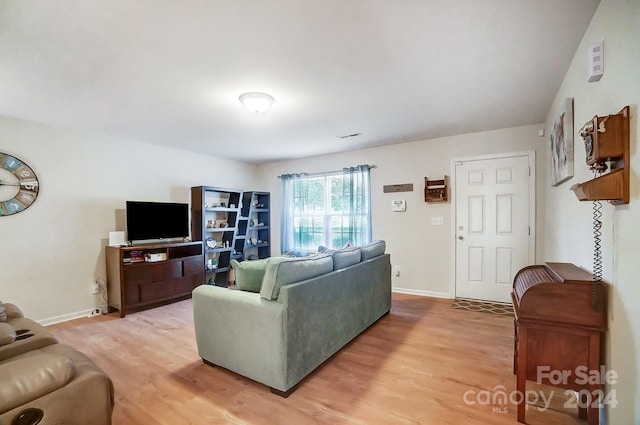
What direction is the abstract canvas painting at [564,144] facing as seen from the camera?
to the viewer's left

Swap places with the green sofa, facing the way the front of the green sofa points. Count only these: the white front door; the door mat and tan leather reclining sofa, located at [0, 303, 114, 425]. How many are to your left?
1

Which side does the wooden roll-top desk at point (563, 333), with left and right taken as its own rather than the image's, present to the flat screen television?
front

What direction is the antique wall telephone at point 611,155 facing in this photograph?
to the viewer's left

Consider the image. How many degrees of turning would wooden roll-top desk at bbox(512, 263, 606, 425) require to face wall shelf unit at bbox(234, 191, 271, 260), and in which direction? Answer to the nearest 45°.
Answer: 0° — it already faces it

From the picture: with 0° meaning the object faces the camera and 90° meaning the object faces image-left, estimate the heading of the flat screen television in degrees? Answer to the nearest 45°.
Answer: approximately 315°

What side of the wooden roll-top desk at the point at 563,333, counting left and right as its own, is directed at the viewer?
left

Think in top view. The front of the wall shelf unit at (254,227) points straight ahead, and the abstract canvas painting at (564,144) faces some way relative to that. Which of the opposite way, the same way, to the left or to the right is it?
to the right

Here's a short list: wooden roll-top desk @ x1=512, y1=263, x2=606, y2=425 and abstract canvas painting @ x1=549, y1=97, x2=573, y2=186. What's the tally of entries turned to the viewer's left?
2
